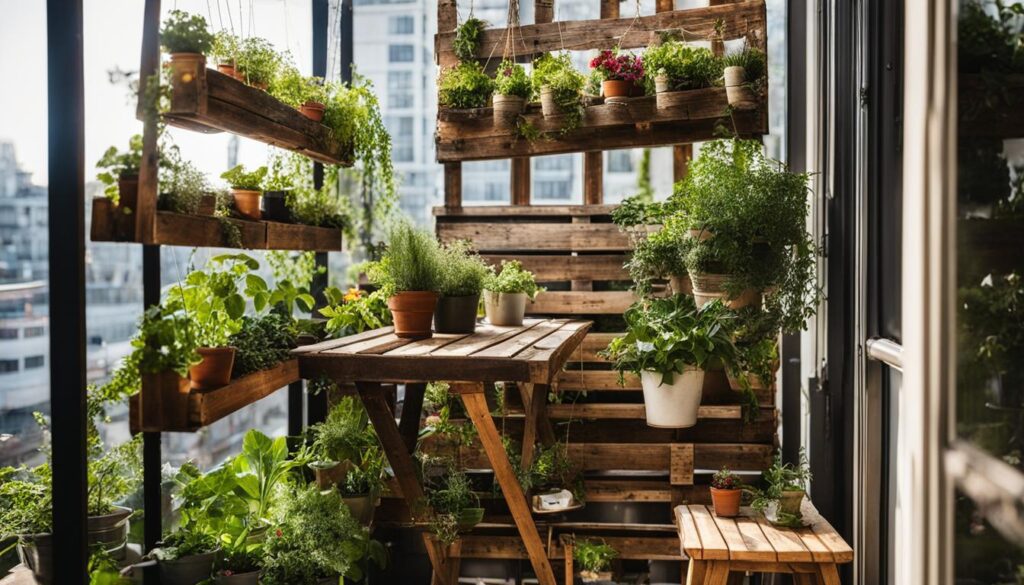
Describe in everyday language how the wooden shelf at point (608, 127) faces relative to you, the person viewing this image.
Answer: facing the viewer

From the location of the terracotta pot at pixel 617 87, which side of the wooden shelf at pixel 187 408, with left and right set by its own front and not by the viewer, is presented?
left

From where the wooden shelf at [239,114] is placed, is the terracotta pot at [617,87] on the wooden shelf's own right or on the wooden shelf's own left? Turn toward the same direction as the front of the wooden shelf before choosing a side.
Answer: on the wooden shelf's own left

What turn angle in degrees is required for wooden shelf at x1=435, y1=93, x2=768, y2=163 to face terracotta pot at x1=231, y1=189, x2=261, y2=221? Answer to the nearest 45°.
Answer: approximately 45° to its right

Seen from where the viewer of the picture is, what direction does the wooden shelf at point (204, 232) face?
facing the viewer and to the right of the viewer

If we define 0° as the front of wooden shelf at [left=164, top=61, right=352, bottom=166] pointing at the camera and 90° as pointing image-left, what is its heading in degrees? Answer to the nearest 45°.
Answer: approximately 315°

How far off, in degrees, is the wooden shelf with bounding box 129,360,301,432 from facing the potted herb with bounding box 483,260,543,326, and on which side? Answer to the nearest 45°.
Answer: approximately 90° to its left

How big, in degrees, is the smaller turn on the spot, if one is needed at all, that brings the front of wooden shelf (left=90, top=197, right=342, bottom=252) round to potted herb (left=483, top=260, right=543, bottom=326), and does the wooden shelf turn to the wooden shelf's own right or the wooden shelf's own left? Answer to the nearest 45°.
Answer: approximately 90° to the wooden shelf's own left

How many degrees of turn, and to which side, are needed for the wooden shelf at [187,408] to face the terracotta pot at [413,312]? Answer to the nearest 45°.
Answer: approximately 90° to its left

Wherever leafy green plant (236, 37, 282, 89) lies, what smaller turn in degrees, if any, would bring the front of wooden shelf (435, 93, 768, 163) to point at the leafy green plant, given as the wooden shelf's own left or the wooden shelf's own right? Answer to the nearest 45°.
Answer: approximately 45° to the wooden shelf's own right
